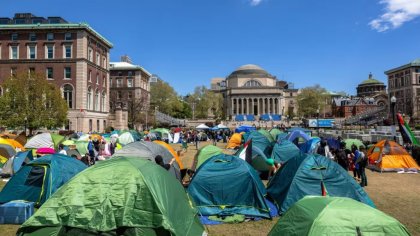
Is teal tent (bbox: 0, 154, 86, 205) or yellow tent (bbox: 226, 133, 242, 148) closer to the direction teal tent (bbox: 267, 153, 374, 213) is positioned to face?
the teal tent

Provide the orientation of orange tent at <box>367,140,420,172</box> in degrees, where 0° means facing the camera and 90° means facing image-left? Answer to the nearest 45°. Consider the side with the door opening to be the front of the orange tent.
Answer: approximately 45°
